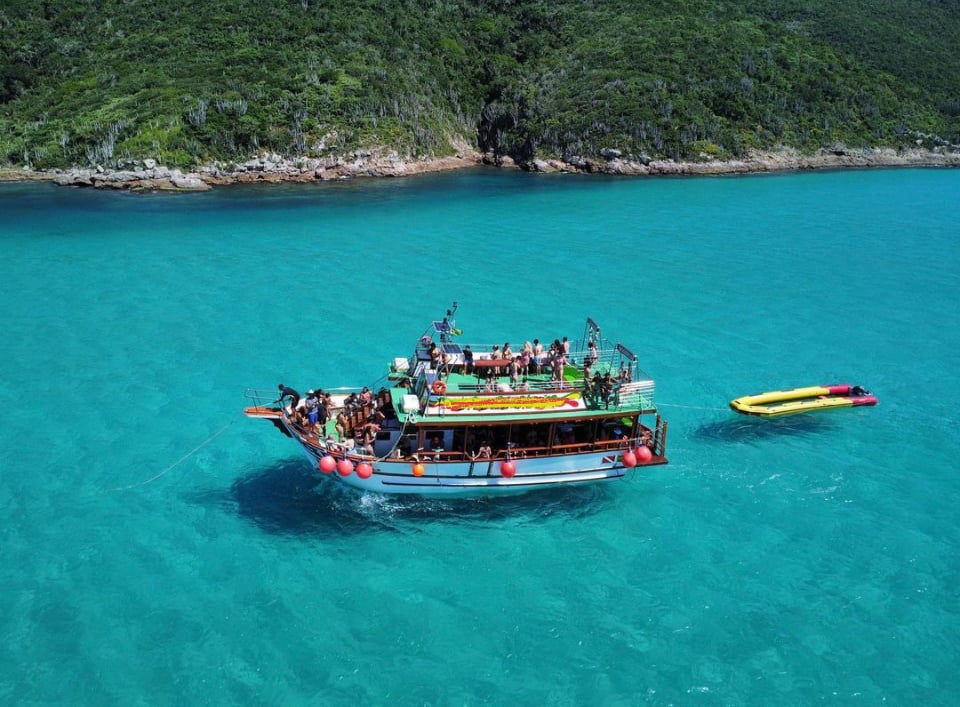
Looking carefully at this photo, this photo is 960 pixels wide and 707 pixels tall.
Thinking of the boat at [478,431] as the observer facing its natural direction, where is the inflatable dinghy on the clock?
The inflatable dinghy is roughly at 5 o'clock from the boat.

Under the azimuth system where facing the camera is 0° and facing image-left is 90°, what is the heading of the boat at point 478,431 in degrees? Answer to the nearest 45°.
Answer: approximately 90°

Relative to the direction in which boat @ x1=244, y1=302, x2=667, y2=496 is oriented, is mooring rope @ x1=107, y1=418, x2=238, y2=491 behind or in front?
in front
